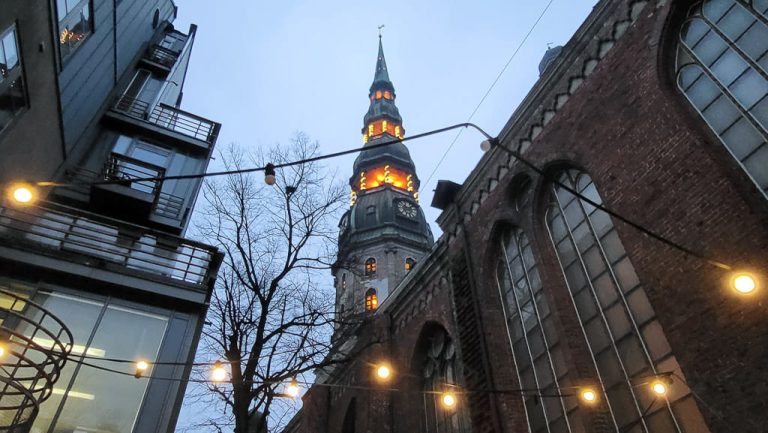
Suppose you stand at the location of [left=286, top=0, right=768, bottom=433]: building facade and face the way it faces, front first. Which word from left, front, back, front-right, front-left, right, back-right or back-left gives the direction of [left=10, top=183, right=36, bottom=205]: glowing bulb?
front

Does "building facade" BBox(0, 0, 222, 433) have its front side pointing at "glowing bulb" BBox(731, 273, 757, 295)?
yes

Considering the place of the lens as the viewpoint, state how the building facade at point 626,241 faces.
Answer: facing the viewer and to the left of the viewer

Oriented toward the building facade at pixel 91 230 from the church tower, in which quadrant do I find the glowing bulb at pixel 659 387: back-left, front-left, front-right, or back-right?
front-left

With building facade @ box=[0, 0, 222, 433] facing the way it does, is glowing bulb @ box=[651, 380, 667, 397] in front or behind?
in front

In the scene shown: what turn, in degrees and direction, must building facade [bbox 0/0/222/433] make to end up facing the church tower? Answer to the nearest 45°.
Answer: approximately 90° to its left

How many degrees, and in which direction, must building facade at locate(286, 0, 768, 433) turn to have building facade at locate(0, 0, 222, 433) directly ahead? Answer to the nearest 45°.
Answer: approximately 45° to its right

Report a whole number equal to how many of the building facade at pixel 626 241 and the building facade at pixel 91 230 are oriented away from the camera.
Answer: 0

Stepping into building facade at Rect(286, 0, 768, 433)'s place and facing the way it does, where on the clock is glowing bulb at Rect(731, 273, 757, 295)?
The glowing bulb is roughly at 10 o'clock from the building facade.

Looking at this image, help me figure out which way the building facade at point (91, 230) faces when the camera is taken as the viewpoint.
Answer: facing the viewer and to the right of the viewer

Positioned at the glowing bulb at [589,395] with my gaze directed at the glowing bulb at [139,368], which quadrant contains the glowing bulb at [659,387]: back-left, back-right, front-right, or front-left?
back-left

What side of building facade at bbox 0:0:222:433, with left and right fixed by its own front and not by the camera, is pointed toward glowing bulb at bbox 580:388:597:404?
front
